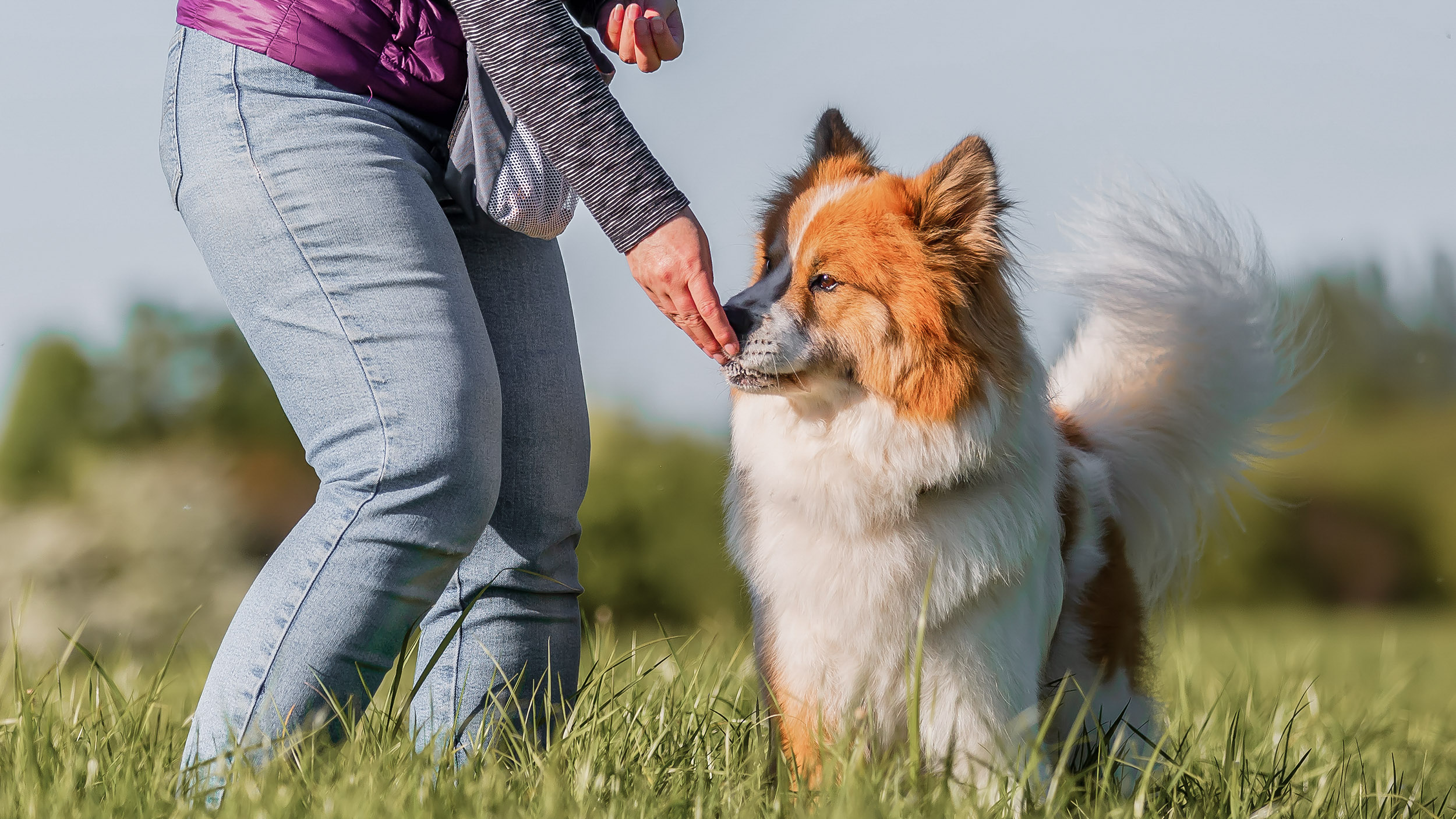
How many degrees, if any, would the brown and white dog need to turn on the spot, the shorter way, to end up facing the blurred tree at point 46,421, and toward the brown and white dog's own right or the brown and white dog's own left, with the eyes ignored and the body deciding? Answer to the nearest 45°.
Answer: approximately 90° to the brown and white dog's own right

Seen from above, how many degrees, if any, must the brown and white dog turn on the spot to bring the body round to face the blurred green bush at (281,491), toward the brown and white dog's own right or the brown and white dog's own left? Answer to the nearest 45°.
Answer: approximately 90° to the brown and white dog's own right

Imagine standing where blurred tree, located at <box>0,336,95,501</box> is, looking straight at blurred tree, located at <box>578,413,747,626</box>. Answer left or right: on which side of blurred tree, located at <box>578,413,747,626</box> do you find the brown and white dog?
right

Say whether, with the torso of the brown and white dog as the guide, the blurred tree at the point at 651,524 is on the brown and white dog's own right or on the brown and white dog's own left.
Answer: on the brown and white dog's own right

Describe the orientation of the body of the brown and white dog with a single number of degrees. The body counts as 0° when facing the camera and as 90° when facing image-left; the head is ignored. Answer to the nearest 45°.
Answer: approximately 45°
